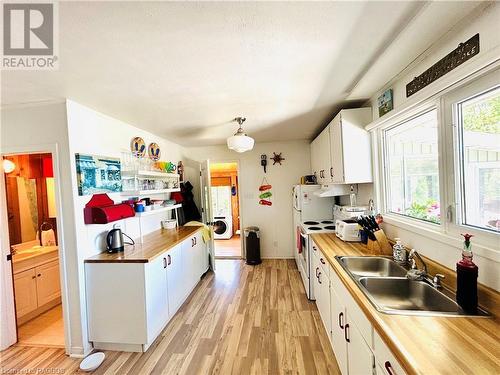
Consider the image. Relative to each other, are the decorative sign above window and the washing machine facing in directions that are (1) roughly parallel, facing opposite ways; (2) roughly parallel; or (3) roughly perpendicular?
roughly perpendicular

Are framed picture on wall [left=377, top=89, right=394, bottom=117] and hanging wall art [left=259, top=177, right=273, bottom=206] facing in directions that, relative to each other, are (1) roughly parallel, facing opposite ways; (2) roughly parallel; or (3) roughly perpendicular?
roughly perpendicular

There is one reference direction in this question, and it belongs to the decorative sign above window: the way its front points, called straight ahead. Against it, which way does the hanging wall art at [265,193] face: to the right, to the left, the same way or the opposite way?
to the left

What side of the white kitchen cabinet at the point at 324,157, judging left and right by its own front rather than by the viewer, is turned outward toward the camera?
left

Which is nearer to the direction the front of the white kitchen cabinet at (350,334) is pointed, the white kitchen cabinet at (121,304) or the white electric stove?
the white kitchen cabinet

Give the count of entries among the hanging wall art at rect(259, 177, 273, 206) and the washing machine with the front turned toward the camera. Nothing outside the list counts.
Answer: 2

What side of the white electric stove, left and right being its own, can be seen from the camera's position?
left

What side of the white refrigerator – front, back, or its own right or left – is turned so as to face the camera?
left

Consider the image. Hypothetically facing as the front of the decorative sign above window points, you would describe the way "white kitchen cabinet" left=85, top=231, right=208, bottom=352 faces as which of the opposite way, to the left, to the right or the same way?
the opposite way

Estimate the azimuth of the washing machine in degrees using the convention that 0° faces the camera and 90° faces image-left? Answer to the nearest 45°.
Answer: approximately 0°

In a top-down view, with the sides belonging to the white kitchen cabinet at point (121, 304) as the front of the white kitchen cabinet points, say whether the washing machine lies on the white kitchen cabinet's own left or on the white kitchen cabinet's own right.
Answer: on the white kitchen cabinet's own left

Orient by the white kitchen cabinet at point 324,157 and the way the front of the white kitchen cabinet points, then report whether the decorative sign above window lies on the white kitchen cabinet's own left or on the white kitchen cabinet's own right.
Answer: on the white kitchen cabinet's own left

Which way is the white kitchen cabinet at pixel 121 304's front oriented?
to the viewer's right

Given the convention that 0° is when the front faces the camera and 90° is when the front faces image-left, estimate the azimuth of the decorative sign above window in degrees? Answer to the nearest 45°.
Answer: approximately 45°

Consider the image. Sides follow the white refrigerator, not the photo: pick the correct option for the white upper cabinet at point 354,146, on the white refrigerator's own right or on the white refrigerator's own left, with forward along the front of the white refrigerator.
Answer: on the white refrigerator's own left
